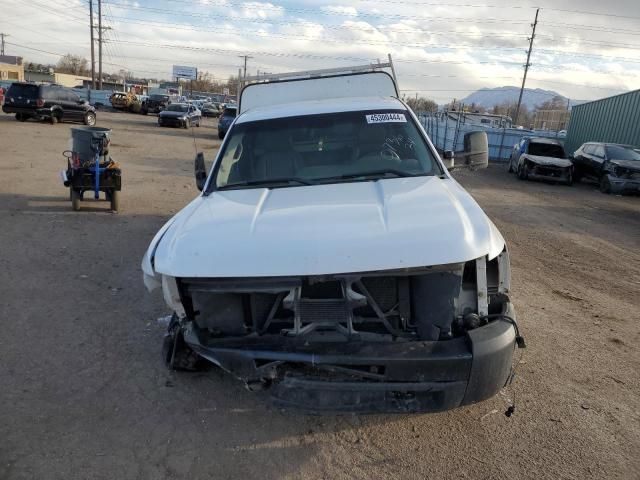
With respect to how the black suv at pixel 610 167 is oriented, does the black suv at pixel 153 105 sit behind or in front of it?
behind

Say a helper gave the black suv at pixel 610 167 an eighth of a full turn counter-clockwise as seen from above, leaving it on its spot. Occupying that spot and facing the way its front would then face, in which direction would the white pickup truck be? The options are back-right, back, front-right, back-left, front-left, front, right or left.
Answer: right

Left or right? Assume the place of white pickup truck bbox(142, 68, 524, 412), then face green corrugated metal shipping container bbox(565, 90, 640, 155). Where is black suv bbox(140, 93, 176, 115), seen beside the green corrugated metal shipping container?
left

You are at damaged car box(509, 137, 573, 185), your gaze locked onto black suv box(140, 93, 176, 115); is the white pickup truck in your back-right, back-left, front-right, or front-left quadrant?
back-left

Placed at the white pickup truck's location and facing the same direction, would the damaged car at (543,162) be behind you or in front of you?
behind

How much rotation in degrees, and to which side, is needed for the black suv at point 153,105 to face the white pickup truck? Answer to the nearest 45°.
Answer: approximately 45° to its left

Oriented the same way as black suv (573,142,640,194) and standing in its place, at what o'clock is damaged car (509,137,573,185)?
The damaged car is roughly at 5 o'clock from the black suv.

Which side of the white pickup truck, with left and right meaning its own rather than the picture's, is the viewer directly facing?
front

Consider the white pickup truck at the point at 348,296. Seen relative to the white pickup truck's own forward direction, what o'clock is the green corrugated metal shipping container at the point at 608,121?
The green corrugated metal shipping container is roughly at 7 o'clock from the white pickup truck.

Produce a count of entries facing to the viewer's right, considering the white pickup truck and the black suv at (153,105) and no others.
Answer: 0

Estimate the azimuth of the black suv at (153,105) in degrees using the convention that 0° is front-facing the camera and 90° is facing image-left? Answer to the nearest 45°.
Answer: approximately 45°

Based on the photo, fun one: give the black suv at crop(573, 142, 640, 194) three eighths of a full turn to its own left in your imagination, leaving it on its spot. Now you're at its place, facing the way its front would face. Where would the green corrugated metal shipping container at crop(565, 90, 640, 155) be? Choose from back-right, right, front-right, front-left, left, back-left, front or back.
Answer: front
